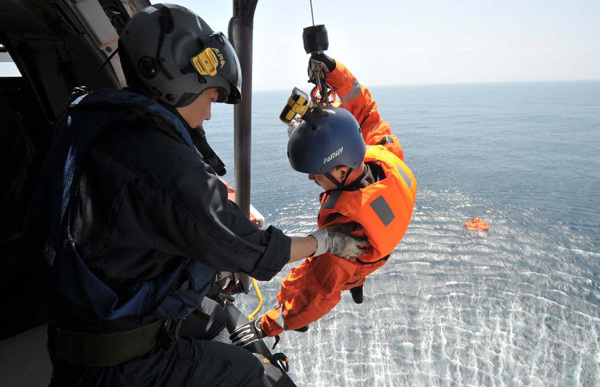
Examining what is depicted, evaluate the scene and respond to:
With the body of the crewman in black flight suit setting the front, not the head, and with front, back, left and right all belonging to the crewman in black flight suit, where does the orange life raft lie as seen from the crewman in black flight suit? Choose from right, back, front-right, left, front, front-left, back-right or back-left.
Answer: front-left

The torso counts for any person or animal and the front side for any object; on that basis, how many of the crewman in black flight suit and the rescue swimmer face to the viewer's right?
1

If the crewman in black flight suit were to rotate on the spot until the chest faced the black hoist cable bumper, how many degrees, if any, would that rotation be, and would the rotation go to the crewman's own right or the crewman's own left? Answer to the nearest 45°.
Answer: approximately 45° to the crewman's own left

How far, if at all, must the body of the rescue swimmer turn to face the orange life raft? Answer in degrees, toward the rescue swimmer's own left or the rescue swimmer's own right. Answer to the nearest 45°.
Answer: approximately 135° to the rescue swimmer's own right

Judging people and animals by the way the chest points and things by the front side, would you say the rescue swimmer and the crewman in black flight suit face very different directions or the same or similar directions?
very different directions

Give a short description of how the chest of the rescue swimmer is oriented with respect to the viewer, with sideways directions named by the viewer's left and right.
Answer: facing to the left of the viewer

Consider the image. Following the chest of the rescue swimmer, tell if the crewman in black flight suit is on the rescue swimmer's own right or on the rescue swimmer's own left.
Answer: on the rescue swimmer's own left

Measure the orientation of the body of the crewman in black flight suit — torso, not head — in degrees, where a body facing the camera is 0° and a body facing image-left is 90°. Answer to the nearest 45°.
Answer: approximately 270°

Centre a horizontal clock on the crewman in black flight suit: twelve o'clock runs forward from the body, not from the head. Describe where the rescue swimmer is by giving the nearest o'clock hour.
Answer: The rescue swimmer is roughly at 11 o'clock from the crewman in black flight suit.
